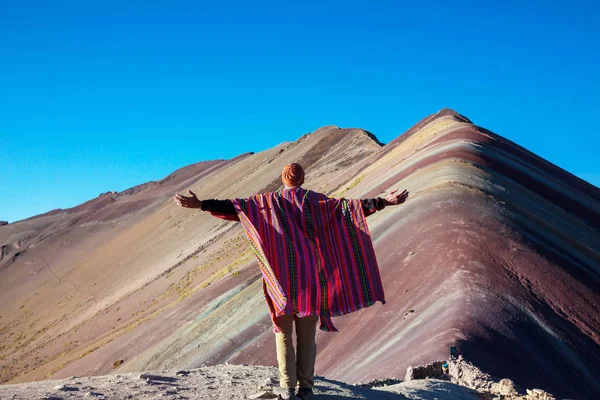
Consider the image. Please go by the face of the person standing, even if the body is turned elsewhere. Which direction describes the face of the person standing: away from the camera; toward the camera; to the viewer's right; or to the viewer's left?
away from the camera

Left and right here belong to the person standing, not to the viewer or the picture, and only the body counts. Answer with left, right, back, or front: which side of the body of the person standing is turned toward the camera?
back

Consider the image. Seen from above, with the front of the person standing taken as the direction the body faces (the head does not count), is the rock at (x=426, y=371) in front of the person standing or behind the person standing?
in front

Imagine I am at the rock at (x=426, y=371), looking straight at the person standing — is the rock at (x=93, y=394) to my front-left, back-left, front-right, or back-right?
front-right

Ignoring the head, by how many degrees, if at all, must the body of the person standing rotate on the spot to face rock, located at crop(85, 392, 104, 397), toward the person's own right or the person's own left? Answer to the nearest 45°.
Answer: approximately 90° to the person's own left

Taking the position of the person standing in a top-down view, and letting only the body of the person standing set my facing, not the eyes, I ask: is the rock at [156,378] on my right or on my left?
on my left

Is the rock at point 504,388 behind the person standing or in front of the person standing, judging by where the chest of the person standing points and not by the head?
in front

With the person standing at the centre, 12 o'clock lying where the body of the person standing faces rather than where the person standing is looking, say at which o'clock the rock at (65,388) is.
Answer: The rock is roughly at 9 o'clock from the person standing.
